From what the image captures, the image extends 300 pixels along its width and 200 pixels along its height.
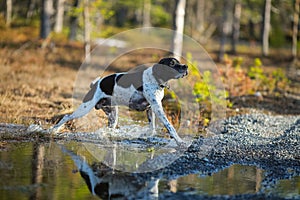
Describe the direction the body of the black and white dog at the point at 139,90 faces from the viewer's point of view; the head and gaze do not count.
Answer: to the viewer's right

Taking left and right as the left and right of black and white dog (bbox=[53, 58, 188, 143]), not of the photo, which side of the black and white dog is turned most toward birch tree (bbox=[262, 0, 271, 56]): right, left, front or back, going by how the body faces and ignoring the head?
left

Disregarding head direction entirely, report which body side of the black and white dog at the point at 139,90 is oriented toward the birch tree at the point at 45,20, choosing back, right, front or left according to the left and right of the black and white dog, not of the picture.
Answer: left
